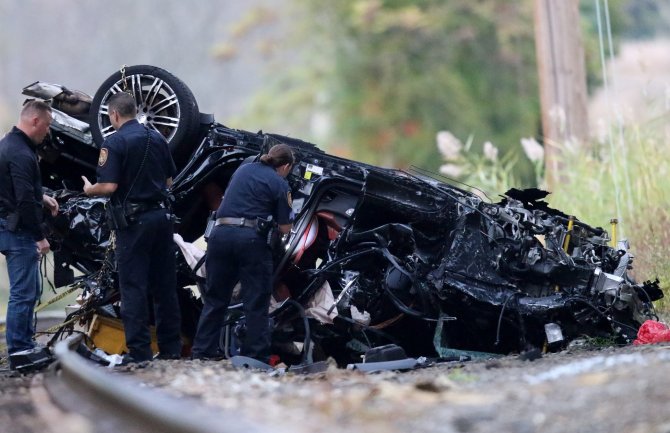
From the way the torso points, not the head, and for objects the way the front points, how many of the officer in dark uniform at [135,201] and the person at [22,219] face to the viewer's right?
1

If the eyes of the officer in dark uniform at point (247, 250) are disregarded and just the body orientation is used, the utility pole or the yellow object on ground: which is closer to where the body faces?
the utility pole

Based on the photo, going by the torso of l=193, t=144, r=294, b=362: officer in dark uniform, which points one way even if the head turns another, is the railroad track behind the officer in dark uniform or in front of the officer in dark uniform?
behind

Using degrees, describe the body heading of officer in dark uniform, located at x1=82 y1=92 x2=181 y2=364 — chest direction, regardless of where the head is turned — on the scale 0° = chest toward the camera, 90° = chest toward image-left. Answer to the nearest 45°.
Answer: approximately 135°

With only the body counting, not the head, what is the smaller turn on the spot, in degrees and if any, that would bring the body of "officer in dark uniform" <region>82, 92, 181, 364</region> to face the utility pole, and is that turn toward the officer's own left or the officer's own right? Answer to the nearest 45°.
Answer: approximately 90° to the officer's own right

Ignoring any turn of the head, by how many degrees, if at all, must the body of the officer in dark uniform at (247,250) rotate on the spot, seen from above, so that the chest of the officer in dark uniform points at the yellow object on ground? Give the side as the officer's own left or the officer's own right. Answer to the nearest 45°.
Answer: approximately 90° to the officer's own left

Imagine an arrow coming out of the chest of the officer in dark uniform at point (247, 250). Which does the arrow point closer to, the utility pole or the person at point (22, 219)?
the utility pole

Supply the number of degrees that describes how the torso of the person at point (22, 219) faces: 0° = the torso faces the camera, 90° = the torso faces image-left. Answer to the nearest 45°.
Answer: approximately 270°

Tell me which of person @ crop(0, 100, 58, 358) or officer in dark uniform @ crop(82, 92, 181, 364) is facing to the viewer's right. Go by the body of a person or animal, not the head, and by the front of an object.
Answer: person @ crop(0, 100, 58, 358)

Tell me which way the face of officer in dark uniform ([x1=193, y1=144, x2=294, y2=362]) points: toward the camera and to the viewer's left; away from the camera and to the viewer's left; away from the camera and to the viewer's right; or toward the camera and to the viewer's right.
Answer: away from the camera and to the viewer's right
